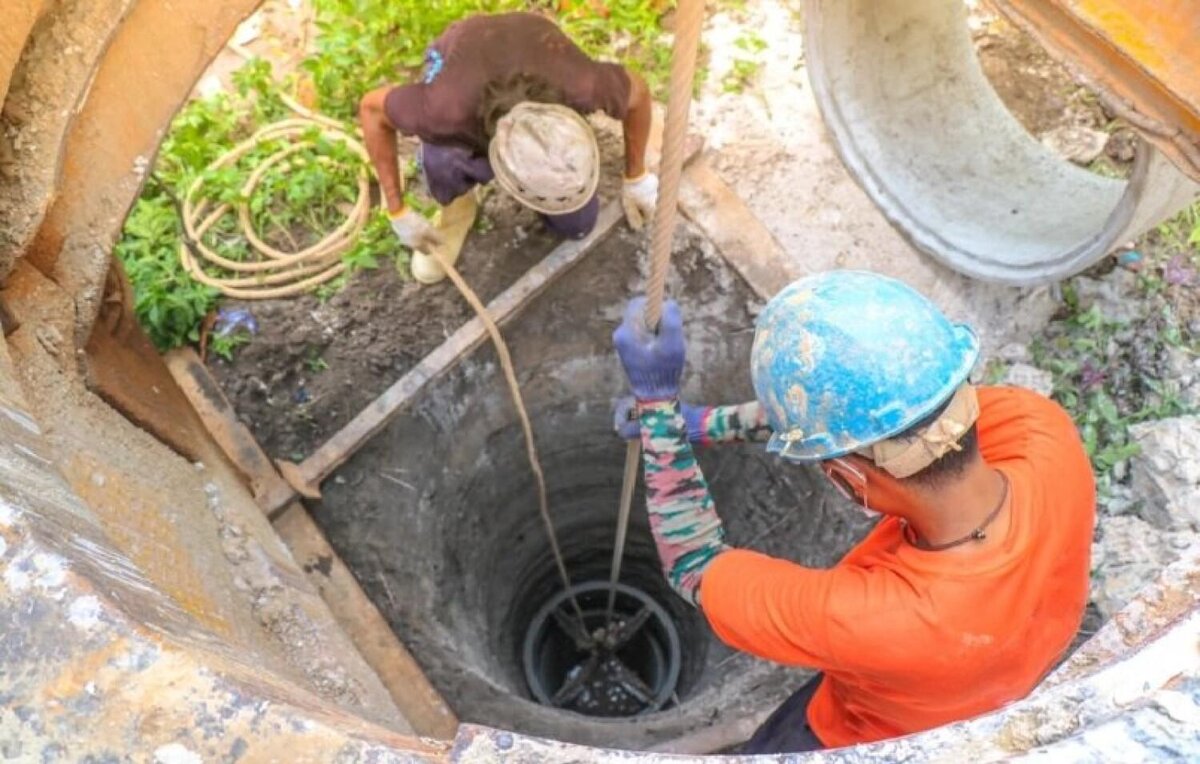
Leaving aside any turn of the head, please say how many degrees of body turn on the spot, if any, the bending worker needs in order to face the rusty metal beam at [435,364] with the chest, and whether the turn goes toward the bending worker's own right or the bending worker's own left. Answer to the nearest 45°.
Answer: approximately 45° to the bending worker's own right

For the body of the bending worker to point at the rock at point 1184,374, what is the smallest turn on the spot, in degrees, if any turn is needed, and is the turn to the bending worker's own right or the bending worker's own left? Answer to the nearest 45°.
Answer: approximately 45° to the bending worker's own left

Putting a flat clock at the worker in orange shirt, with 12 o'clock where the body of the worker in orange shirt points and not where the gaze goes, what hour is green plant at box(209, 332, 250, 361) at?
The green plant is roughly at 12 o'clock from the worker in orange shirt.

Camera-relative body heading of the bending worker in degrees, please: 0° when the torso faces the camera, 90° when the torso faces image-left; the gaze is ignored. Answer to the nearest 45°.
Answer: approximately 0°

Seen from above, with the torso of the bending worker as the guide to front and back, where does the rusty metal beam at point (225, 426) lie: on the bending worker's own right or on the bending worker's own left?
on the bending worker's own right

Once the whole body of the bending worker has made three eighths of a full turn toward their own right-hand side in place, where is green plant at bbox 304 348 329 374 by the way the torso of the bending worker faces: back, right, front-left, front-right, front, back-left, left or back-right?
front-left

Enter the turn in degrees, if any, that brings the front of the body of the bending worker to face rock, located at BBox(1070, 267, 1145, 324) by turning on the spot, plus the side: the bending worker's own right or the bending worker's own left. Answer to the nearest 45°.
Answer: approximately 90° to the bending worker's own left

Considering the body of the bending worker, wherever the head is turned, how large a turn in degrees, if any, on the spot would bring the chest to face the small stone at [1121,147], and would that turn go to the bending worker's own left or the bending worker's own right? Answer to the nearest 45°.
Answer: approximately 90° to the bending worker's own left

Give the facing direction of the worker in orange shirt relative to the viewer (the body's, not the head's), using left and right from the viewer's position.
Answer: facing away from the viewer and to the left of the viewer

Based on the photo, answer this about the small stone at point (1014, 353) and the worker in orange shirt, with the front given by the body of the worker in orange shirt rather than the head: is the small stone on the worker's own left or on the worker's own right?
on the worker's own right
